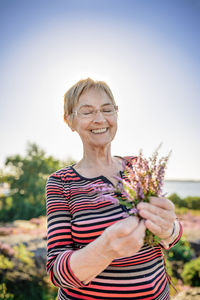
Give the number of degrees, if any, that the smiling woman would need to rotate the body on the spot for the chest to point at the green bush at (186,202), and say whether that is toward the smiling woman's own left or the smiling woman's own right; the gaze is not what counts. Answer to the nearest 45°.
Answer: approximately 135° to the smiling woman's own left

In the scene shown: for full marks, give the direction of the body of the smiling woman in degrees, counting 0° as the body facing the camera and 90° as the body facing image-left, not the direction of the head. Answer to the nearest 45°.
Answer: approximately 315°

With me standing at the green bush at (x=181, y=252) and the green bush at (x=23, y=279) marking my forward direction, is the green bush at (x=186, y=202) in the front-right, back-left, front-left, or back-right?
back-right

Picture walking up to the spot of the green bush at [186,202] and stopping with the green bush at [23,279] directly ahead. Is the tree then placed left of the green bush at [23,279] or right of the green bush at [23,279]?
right

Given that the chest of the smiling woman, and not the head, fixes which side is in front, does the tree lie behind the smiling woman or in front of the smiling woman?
behind
